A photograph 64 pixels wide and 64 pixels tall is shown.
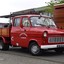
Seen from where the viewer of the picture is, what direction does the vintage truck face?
facing the viewer and to the right of the viewer
